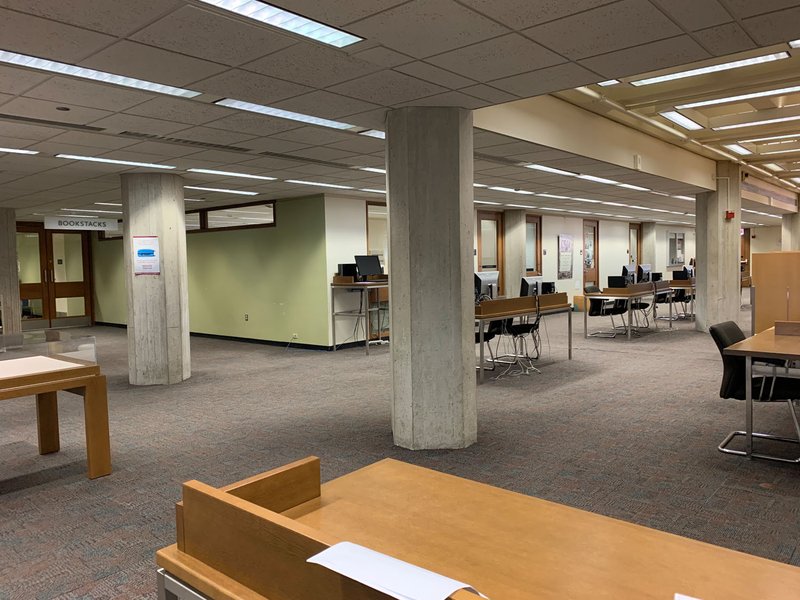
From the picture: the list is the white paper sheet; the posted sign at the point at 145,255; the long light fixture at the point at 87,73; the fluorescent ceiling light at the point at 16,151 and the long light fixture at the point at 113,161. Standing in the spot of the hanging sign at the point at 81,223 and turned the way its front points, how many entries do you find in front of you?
5

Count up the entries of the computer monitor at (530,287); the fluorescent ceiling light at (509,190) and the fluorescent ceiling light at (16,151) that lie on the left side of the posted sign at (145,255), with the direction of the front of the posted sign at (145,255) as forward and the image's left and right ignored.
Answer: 2

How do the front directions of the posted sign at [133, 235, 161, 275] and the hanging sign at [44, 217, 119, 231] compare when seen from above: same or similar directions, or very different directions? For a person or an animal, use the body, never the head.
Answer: same or similar directions

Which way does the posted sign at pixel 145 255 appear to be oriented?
toward the camera

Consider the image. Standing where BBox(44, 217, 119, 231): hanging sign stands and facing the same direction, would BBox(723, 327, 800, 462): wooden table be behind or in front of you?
in front

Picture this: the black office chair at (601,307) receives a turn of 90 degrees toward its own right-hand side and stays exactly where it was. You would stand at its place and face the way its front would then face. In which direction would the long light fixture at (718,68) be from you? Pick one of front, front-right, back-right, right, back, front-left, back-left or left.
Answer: front

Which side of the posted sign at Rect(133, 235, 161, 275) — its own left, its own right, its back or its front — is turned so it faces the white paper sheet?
front

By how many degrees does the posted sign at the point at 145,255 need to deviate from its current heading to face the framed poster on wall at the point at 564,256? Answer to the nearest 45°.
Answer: approximately 135° to its left

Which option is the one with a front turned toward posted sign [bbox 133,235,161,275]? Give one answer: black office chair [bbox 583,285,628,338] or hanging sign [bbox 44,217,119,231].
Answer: hanging sign [bbox 44,217,119,231]

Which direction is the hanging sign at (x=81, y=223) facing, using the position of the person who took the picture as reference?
facing the viewer

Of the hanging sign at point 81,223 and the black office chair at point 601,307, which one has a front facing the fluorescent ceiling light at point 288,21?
the hanging sign
